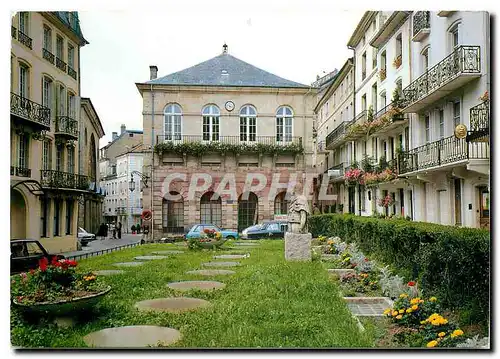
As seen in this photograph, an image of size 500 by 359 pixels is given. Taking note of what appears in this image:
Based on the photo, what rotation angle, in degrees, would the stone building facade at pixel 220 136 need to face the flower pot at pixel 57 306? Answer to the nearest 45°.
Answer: approximately 45° to its right

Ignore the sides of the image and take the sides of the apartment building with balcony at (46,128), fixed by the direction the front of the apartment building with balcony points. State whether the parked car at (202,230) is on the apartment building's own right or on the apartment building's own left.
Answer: on the apartment building's own left

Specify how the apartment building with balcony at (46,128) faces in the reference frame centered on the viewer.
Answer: facing the viewer and to the right of the viewer

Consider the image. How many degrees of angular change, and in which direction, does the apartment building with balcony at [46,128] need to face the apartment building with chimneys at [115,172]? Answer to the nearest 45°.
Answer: approximately 90° to its left

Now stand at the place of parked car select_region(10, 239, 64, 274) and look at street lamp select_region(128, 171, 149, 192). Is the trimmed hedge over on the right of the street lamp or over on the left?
right

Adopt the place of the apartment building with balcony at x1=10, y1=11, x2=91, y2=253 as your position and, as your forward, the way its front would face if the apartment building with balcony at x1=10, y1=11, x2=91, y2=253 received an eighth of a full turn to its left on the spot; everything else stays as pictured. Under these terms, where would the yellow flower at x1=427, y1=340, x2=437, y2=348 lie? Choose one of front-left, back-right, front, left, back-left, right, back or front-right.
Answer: front-right

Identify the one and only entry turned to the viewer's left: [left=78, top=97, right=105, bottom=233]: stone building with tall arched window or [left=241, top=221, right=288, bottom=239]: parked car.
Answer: the parked car

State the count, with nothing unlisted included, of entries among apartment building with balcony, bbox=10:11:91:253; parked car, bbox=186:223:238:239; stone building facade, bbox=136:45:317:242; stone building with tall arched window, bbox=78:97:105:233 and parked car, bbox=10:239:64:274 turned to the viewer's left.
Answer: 0

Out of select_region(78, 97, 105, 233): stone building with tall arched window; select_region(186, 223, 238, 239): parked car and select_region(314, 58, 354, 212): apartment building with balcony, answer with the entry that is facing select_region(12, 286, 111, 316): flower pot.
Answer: select_region(314, 58, 354, 212): apartment building with balcony

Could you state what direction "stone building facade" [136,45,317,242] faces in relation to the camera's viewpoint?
facing the viewer

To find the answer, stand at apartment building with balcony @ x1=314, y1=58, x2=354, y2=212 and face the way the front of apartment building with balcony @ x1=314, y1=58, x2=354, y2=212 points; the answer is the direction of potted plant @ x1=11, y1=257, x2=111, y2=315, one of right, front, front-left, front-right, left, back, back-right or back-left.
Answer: front

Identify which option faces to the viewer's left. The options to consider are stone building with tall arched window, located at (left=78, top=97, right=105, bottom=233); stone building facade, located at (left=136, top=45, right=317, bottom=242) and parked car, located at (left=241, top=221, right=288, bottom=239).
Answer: the parked car

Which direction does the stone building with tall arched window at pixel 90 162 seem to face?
to the viewer's right

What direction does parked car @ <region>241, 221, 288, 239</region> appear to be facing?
to the viewer's left
